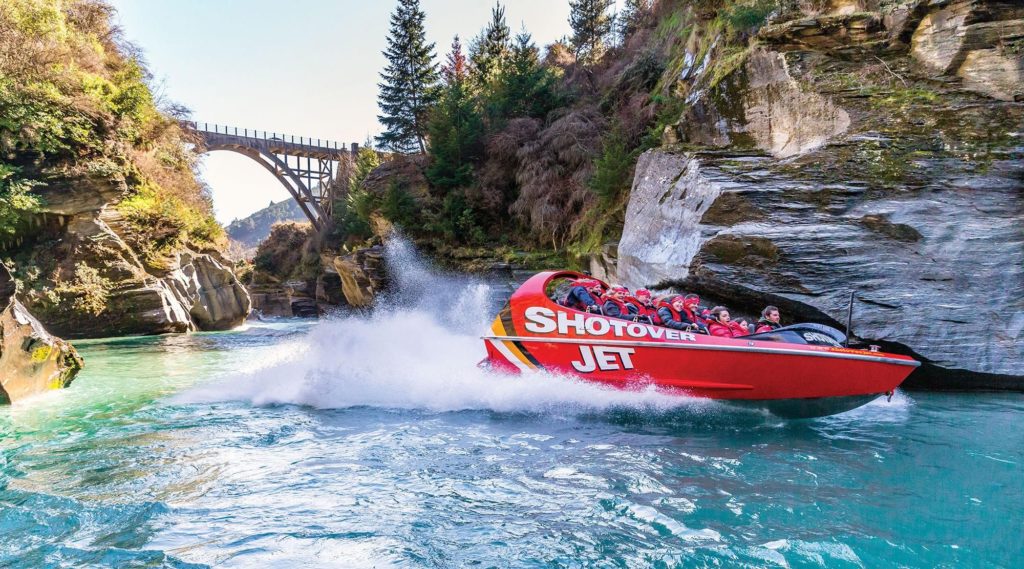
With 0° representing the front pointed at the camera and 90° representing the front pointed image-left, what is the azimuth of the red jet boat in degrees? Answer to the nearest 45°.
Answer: approximately 270°

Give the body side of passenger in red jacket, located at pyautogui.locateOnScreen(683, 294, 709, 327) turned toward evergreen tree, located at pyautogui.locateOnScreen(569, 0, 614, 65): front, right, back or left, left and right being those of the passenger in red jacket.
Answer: left

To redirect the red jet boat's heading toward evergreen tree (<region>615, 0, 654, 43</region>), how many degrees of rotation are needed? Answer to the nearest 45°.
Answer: approximately 90° to its left

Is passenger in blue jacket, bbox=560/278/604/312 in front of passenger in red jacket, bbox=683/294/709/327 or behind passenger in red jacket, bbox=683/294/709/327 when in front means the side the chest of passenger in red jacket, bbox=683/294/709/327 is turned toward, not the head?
behind

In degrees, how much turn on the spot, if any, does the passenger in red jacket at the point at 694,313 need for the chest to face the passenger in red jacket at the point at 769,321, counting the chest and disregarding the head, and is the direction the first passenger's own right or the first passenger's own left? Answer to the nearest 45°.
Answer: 0° — they already face them

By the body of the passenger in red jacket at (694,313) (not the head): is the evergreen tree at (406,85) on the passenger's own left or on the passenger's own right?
on the passenger's own left

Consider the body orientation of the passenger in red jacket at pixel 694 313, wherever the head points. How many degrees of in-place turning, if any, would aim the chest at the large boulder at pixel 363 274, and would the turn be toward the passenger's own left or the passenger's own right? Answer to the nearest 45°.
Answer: approximately 135° to the passenger's own left

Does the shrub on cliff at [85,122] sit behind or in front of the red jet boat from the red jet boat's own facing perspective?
behind

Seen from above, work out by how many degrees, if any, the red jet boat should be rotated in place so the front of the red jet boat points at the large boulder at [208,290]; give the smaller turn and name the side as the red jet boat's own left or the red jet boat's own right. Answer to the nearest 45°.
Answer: approximately 135° to the red jet boat's own left

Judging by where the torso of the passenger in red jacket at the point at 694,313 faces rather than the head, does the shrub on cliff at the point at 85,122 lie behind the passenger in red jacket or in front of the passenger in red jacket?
behind

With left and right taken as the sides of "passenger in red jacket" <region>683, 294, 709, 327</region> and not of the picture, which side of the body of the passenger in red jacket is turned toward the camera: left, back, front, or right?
right
